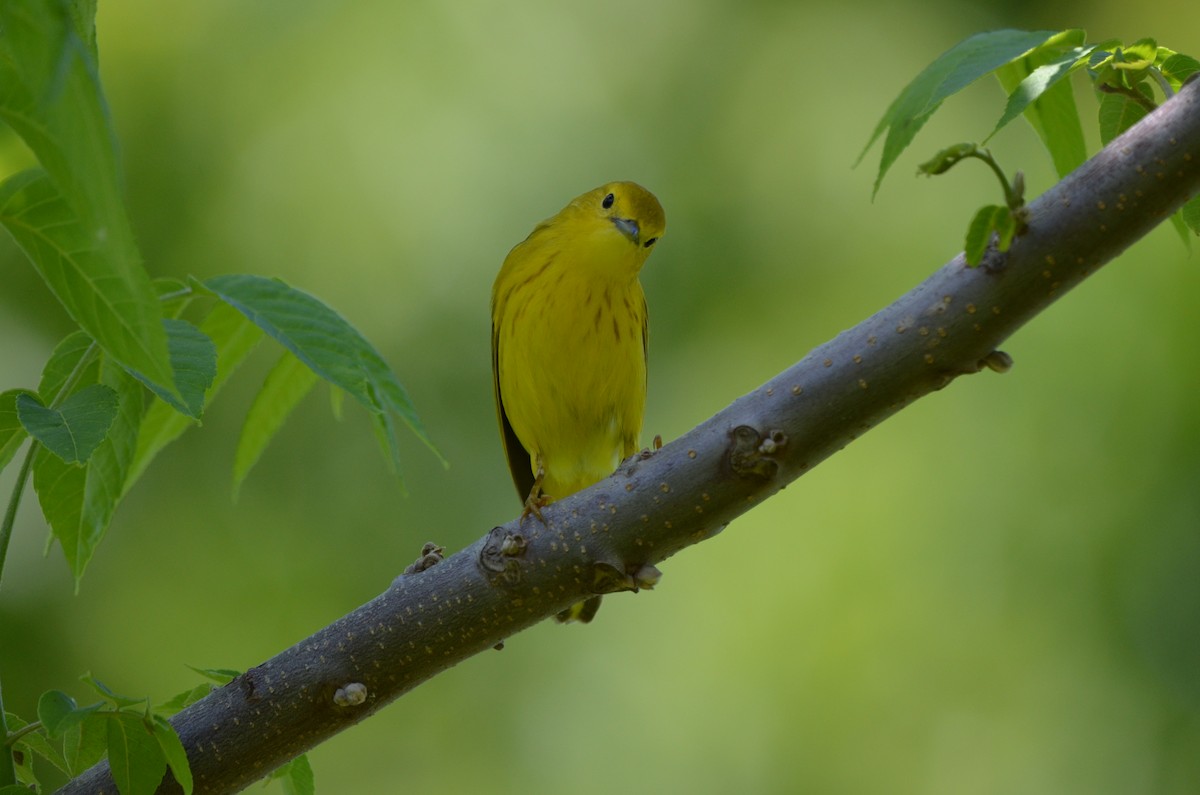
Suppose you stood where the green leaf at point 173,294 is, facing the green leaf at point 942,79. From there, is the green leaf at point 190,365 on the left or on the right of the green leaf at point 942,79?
right

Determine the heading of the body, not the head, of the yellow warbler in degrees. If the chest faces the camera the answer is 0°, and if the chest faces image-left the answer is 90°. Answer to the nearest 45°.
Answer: approximately 0°
